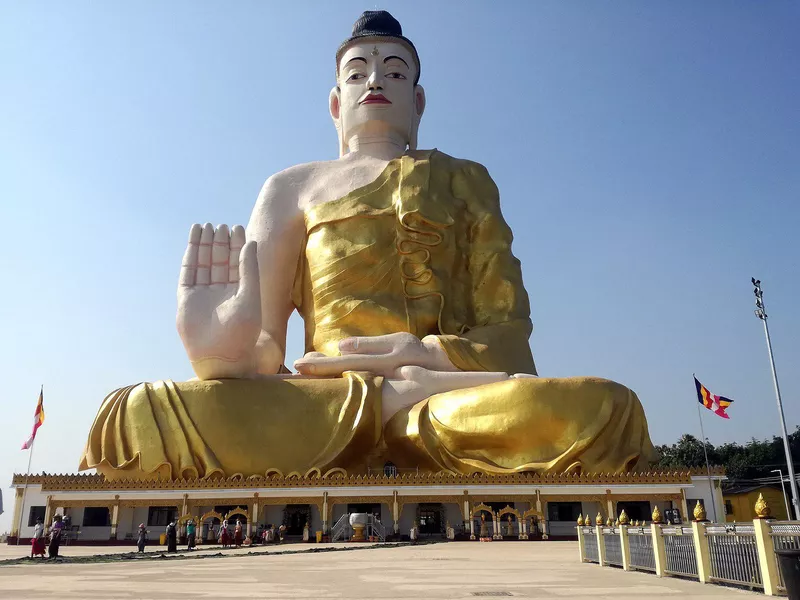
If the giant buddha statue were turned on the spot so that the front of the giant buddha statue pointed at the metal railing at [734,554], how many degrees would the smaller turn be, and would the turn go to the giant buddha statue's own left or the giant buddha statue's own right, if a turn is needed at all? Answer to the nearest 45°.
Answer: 0° — it already faces it

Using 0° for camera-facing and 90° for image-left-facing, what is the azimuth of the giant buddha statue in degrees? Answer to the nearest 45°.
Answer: approximately 0°

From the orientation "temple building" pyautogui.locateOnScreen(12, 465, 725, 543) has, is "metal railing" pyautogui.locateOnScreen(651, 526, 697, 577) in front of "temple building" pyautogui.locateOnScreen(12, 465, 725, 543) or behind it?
in front

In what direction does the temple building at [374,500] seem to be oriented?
toward the camera
